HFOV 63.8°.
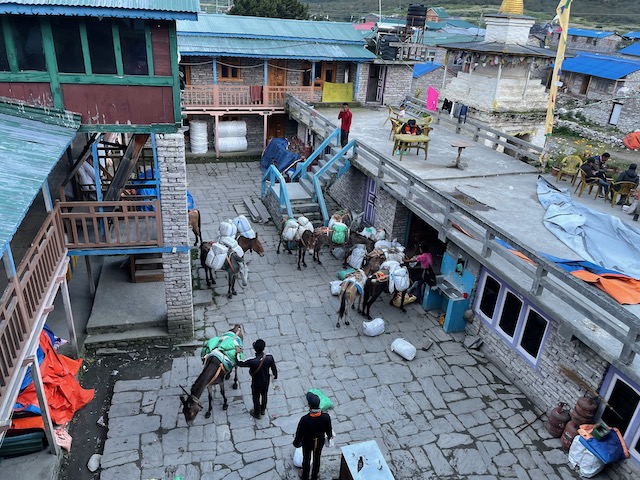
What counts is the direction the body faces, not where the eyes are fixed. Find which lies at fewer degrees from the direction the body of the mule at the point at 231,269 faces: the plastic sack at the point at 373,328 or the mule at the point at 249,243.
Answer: the plastic sack

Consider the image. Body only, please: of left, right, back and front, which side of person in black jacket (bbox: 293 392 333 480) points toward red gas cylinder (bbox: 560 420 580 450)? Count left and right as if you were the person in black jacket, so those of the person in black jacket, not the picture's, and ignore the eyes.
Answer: right

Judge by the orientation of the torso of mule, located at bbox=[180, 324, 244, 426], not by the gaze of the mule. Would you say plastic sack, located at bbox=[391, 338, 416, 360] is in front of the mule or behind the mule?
behind

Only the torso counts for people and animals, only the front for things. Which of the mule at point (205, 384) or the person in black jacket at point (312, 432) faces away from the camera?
the person in black jacket

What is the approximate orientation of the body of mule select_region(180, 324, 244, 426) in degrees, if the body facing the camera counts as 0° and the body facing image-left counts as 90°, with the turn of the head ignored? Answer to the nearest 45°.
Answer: approximately 45°
